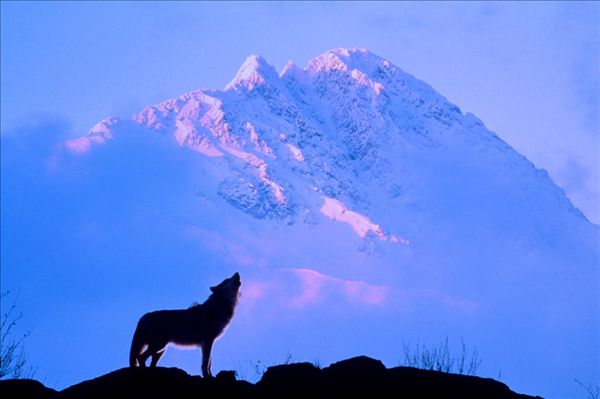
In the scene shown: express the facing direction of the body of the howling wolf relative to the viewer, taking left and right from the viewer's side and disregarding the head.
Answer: facing to the right of the viewer
